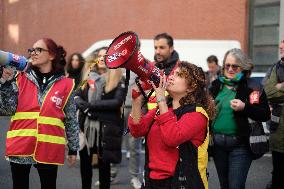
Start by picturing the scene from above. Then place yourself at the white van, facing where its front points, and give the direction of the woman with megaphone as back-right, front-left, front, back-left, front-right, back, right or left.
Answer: left

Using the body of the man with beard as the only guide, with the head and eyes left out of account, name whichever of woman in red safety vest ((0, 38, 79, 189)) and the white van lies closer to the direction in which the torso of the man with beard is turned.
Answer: the woman in red safety vest

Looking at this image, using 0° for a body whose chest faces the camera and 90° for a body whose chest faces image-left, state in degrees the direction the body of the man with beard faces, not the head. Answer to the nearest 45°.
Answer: approximately 45°

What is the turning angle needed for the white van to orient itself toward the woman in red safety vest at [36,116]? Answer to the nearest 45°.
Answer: approximately 90° to its left

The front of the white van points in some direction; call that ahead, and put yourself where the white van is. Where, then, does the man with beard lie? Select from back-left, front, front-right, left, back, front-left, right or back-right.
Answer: left

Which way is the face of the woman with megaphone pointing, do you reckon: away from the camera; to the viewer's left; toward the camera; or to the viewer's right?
to the viewer's left

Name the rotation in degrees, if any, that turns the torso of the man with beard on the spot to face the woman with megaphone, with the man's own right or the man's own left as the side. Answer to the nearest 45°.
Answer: approximately 45° to the man's own left

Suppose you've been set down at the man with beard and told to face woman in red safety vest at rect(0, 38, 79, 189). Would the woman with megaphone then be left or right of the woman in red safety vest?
left

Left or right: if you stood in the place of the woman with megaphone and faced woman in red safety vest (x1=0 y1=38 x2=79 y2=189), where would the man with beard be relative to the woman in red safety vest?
right

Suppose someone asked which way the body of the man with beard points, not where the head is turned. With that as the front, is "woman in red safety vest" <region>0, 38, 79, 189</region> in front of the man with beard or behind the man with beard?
in front

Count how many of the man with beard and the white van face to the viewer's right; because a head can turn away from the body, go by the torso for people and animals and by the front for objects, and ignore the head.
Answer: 0

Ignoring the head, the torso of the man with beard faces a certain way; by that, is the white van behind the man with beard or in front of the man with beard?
behind

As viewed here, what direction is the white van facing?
to the viewer's left
